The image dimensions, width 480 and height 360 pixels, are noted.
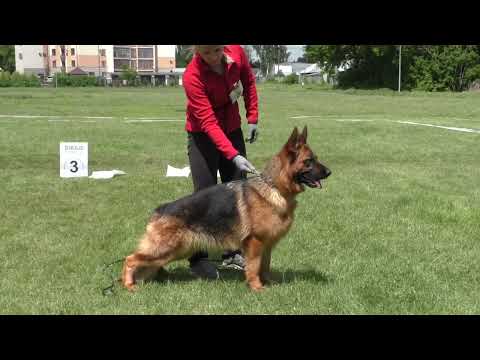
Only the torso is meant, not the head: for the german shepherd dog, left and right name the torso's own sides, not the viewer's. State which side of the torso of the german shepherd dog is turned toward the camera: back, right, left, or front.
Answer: right

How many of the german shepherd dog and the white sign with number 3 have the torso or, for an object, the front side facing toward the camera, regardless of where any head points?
1

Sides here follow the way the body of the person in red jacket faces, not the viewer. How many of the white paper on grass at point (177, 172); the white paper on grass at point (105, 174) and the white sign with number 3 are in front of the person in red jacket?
0

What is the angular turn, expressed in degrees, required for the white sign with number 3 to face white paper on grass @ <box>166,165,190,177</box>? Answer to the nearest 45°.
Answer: approximately 90° to its left

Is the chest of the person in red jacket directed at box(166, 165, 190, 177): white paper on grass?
no

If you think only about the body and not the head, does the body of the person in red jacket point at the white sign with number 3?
no

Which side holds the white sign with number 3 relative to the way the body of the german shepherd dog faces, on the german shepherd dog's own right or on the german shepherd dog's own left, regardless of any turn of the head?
on the german shepherd dog's own left

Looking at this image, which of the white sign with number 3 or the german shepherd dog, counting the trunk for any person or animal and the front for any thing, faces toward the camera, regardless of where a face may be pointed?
the white sign with number 3

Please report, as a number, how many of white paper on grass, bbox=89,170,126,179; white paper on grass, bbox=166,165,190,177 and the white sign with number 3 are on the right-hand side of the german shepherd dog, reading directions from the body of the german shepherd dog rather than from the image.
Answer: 0

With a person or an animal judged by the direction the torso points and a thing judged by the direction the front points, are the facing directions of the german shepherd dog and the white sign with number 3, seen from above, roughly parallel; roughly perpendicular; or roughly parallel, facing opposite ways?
roughly perpendicular

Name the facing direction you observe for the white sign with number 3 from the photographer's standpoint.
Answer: facing the viewer
